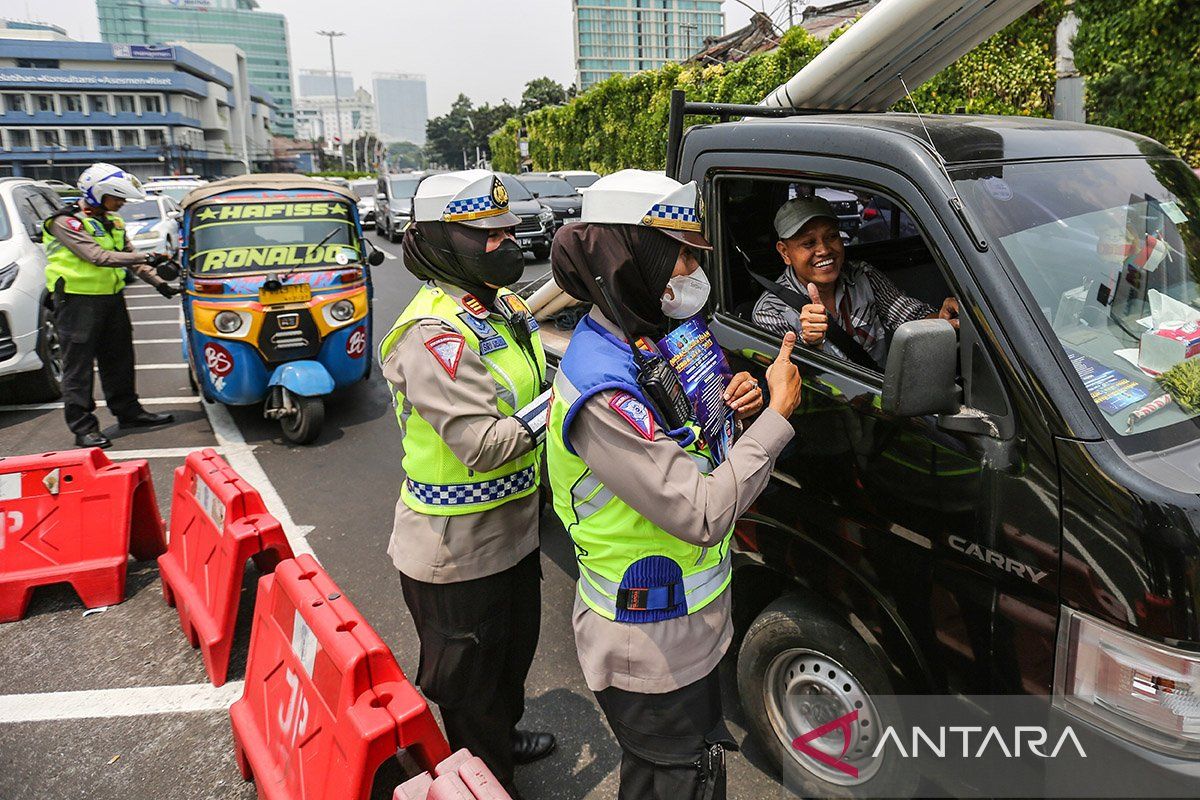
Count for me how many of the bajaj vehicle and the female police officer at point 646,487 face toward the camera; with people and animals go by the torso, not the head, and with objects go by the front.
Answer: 1

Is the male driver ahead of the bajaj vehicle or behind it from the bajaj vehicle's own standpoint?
ahead

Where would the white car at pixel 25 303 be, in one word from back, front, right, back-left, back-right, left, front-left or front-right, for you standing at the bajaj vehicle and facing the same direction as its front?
back-right

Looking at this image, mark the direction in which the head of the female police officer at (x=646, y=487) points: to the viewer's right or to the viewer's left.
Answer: to the viewer's right

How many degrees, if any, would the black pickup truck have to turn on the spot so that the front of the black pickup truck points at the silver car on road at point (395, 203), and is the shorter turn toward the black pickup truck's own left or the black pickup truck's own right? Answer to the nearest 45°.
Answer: approximately 180°

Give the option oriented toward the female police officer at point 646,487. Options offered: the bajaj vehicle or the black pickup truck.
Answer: the bajaj vehicle

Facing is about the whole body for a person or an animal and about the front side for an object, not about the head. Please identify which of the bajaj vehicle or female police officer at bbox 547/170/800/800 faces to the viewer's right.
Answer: the female police officer

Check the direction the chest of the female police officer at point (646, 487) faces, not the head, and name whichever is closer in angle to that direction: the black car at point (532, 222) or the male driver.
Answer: the male driver

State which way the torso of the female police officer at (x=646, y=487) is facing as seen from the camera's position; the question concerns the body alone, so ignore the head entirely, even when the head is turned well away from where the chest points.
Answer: to the viewer's right

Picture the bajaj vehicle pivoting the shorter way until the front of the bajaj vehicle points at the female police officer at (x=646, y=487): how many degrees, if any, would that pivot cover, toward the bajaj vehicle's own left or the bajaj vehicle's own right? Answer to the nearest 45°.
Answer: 0° — it already faces them

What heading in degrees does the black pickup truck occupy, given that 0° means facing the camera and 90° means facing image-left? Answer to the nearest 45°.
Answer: approximately 315°
